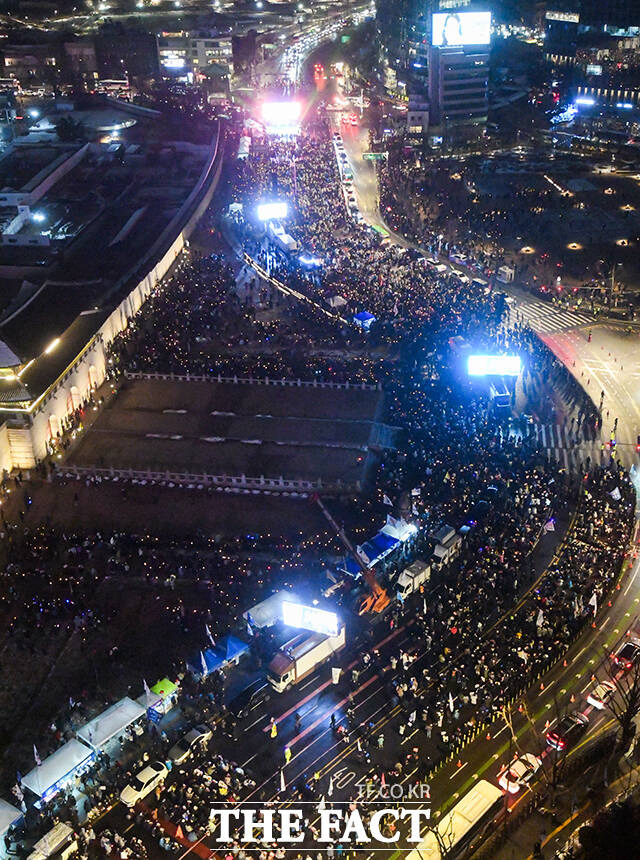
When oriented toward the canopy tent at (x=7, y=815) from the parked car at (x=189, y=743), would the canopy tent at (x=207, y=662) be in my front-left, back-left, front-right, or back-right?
back-right

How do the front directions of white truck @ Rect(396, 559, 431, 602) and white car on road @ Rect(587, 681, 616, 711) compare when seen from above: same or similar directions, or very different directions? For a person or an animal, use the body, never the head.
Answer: very different directions

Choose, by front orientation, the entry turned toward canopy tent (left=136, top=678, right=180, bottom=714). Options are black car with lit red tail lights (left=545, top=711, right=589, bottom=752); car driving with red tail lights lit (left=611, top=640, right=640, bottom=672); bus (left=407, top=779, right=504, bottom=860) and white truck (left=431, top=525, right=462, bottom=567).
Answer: the white truck

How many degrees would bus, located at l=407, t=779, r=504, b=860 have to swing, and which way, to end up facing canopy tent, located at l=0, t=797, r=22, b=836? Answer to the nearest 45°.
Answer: approximately 135° to its left

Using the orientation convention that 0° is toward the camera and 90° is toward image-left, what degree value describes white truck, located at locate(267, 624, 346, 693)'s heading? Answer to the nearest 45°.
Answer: approximately 45°

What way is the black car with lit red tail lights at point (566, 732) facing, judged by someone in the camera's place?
facing away from the viewer and to the right of the viewer

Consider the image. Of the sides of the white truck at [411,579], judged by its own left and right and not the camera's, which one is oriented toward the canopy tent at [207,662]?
front

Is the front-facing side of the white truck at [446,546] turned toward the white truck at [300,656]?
yes

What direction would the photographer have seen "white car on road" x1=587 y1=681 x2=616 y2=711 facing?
facing away from the viewer and to the right of the viewer

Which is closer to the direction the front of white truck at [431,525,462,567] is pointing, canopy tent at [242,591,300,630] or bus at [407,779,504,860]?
the canopy tent
